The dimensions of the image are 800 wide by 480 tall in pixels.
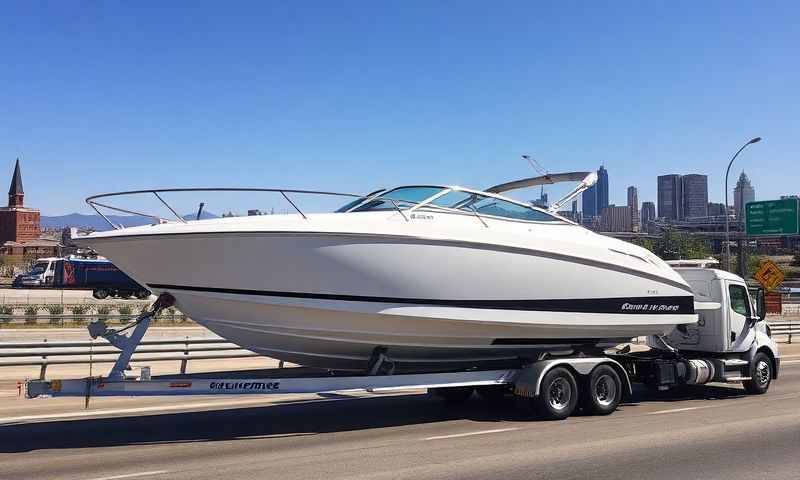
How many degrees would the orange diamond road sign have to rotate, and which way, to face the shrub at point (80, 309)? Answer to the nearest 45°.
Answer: approximately 90° to its right

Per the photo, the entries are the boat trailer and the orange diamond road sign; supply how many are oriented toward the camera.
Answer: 1

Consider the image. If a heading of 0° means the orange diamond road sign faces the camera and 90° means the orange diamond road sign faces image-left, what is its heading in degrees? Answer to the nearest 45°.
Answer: approximately 0°

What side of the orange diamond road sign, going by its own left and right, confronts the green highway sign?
back
